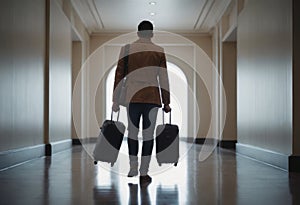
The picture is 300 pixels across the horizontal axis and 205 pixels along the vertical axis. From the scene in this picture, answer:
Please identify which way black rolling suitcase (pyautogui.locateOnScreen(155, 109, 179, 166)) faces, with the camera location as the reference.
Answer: facing the viewer
